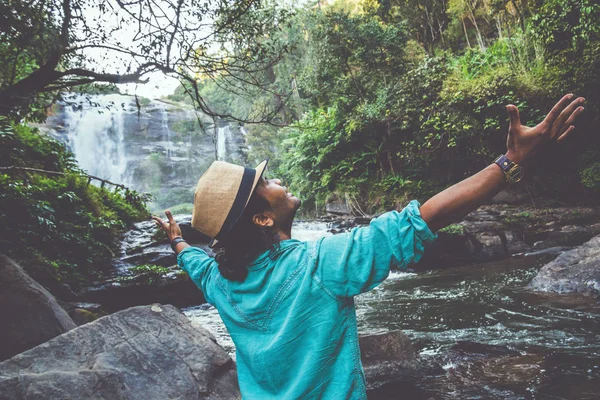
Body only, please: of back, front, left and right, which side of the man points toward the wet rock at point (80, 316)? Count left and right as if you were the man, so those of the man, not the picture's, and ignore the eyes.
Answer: left

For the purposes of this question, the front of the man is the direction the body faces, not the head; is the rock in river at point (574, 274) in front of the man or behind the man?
in front

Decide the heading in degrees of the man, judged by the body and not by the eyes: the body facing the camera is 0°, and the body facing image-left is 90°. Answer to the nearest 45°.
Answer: approximately 225°

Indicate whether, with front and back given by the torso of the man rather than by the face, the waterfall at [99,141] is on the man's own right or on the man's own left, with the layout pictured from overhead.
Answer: on the man's own left

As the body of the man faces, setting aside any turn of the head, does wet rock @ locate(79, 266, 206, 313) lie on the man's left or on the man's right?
on the man's left

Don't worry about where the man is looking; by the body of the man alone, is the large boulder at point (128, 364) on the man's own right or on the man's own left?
on the man's own left

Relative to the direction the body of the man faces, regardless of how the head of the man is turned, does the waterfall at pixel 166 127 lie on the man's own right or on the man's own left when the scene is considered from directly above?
on the man's own left

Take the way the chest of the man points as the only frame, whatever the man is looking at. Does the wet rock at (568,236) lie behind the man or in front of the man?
in front

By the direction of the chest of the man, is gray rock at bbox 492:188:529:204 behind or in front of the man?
in front

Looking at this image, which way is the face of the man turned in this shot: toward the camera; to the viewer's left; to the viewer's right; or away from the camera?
to the viewer's right

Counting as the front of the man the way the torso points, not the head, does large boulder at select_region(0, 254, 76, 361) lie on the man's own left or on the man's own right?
on the man's own left
